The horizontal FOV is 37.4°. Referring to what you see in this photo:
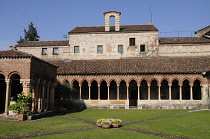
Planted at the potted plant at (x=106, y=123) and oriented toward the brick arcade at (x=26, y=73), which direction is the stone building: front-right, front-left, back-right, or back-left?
front-right

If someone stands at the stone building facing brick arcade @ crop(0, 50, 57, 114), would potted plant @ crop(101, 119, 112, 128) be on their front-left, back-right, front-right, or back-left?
front-left

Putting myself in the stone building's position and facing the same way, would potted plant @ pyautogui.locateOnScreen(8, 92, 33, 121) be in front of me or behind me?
in front

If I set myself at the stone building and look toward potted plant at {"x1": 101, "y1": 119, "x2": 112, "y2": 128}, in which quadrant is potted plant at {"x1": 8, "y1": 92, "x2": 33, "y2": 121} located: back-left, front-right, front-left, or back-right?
front-right

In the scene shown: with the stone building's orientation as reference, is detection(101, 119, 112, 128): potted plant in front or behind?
in front

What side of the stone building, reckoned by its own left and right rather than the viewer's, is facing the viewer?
front
